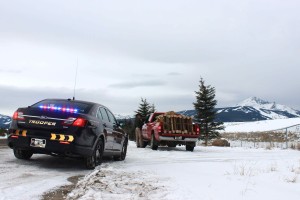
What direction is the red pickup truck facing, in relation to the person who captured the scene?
facing away from the viewer and to the left of the viewer

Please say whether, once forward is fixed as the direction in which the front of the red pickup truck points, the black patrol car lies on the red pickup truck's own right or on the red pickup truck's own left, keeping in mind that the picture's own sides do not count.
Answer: on the red pickup truck's own left

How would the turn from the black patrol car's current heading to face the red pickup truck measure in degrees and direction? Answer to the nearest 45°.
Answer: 0° — it already faces it

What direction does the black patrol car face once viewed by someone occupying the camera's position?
facing away from the viewer and to the right of the viewer
